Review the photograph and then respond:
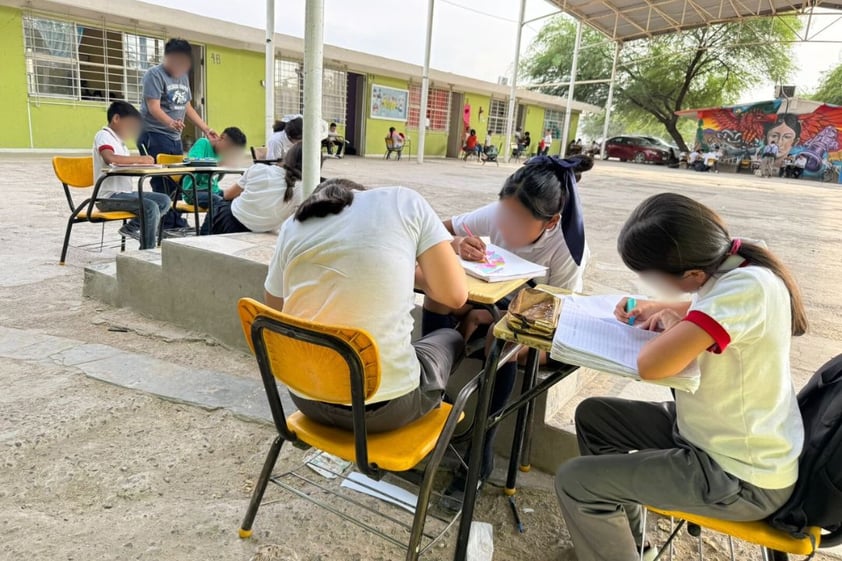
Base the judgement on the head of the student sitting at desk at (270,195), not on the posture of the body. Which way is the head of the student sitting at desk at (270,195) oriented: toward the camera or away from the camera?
away from the camera

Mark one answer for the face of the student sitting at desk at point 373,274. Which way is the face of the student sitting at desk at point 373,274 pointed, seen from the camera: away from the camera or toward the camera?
away from the camera

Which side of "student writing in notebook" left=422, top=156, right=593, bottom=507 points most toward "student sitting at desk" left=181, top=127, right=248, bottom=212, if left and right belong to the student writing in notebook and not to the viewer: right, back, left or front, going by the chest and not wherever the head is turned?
right

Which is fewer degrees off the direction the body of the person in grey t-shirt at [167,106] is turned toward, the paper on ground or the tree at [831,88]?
the paper on ground

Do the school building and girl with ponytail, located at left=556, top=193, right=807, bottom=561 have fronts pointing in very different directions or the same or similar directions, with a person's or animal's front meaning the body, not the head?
very different directions

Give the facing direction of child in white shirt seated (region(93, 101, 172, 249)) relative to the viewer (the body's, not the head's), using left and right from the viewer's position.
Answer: facing to the right of the viewer

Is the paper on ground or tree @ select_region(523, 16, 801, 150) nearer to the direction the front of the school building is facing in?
the paper on ground

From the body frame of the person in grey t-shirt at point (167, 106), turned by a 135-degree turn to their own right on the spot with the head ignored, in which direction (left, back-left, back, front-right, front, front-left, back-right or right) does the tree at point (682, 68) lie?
back-right

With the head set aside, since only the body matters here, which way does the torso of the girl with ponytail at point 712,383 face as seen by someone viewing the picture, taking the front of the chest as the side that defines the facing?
to the viewer's left

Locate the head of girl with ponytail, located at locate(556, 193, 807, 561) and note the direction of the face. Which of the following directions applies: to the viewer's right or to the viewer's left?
to the viewer's left

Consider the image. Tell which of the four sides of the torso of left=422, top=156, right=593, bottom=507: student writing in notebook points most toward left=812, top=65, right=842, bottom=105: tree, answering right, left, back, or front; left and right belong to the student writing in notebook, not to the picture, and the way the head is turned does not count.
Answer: back

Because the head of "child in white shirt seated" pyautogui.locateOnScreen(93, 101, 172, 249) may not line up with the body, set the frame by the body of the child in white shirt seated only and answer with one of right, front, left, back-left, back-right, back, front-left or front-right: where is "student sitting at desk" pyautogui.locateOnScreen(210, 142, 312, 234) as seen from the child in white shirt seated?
front-right
